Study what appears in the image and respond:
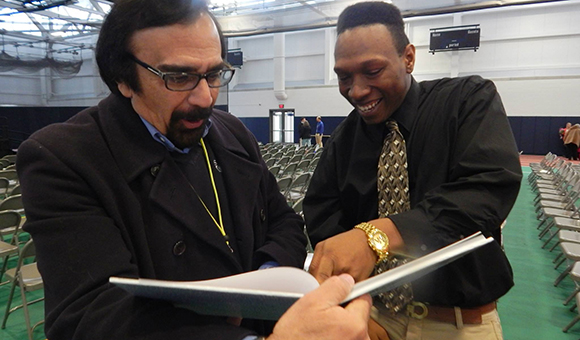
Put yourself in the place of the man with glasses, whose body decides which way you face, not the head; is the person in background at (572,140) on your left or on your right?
on your left

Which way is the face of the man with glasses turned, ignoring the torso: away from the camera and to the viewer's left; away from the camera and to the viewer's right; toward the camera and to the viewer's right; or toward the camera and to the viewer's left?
toward the camera and to the viewer's right

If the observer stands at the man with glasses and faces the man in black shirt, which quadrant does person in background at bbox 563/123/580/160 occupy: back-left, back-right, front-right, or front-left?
front-left

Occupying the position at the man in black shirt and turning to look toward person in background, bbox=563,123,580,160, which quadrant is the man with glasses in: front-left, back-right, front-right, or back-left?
back-left

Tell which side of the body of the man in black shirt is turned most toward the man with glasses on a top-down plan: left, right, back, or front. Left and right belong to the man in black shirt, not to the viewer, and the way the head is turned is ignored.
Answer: front

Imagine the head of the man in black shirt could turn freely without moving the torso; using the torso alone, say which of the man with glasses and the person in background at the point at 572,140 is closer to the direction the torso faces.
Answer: the man with glasses

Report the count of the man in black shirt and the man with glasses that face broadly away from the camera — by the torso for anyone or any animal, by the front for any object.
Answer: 0

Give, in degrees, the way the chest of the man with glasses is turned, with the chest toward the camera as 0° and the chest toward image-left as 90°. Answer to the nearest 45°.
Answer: approximately 315°

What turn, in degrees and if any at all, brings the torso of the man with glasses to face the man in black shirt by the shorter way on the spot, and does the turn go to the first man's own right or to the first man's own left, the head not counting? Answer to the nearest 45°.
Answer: approximately 45° to the first man's own left

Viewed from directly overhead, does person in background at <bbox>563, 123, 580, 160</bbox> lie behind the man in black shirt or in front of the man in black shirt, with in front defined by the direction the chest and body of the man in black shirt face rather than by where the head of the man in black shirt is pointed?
behind

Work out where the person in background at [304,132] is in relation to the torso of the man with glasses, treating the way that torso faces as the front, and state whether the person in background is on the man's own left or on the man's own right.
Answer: on the man's own left

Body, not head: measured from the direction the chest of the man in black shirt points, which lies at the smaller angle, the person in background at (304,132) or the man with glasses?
the man with glasses

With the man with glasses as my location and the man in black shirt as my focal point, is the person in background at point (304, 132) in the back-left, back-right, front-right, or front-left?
front-left

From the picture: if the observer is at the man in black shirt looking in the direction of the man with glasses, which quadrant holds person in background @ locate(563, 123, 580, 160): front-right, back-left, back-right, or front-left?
back-right

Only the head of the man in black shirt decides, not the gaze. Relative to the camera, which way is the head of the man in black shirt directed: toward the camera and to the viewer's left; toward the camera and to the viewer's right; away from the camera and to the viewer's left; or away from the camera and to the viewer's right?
toward the camera and to the viewer's left
